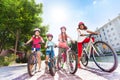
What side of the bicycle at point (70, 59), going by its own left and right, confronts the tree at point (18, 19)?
back

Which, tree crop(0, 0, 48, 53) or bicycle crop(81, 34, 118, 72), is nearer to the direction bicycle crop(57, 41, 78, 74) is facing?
the bicycle

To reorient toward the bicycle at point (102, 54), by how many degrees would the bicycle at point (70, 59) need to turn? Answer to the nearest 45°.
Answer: approximately 45° to its left

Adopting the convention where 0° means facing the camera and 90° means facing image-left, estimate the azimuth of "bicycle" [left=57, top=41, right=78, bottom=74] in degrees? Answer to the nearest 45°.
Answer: approximately 315°
